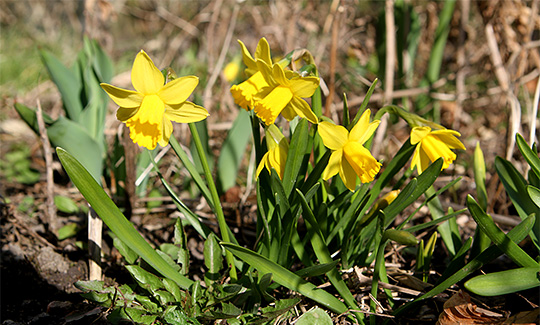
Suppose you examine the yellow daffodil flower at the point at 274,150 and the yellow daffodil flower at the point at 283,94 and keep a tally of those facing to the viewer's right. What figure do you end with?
0

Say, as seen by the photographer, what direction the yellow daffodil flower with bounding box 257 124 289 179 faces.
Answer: facing to the left of the viewer

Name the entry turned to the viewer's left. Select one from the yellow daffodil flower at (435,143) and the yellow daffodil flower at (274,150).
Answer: the yellow daffodil flower at (274,150)

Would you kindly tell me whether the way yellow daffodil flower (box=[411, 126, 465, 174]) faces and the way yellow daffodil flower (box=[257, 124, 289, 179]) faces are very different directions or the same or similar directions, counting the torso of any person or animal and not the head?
very different directions

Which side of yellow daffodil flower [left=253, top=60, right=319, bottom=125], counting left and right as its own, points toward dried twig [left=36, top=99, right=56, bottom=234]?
right

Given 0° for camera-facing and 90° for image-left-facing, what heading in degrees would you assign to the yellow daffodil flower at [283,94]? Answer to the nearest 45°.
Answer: approximately 45°

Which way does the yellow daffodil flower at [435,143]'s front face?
to the viewer's right

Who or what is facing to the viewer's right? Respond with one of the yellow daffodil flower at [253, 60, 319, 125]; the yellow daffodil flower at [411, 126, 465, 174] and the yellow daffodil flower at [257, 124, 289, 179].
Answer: the yellow daffodil flower at [411, 126, 465, 174]
